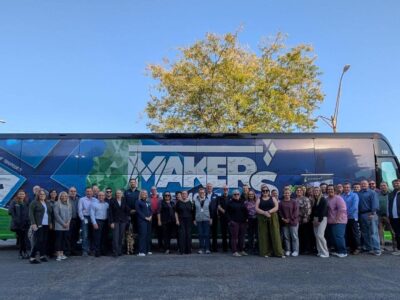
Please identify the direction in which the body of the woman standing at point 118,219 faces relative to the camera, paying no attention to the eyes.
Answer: toward the camera

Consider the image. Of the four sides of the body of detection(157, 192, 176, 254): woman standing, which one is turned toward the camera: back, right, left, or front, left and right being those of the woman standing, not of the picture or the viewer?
front

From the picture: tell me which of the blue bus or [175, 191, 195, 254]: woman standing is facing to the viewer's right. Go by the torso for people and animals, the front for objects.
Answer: the blue bus

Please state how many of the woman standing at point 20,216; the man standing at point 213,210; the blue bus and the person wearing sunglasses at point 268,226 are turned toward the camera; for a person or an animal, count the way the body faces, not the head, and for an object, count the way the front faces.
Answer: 3

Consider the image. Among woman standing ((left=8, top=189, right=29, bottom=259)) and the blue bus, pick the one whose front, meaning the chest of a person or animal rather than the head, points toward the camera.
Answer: the woman standing

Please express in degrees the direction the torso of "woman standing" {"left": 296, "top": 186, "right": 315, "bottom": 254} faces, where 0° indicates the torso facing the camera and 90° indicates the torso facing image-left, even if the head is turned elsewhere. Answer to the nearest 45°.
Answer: approximately 45°

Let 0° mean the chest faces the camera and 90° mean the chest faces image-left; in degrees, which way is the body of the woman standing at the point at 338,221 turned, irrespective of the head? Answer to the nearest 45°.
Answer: approximately 45°

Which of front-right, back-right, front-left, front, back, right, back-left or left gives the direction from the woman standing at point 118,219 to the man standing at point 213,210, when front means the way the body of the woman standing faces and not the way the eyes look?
left

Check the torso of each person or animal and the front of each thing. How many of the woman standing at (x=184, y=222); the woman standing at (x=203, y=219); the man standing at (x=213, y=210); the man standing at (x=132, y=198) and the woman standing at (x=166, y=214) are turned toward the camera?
5

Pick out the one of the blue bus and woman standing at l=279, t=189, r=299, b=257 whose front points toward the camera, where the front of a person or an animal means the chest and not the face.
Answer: the woman standing

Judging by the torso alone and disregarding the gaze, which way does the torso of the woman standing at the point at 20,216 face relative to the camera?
toward the camera

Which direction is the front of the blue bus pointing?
to the viewer's right

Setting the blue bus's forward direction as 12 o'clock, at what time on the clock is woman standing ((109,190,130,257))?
The woman standing is roughly at 5 o'clock from the blue bus.

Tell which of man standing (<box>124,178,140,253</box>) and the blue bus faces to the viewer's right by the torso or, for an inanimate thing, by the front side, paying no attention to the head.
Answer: the blue bus

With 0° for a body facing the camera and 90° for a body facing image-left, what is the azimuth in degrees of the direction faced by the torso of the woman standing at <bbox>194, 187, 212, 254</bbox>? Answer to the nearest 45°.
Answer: approximately 0°

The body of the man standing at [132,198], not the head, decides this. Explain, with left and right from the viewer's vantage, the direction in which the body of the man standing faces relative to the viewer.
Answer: facing the viewer
